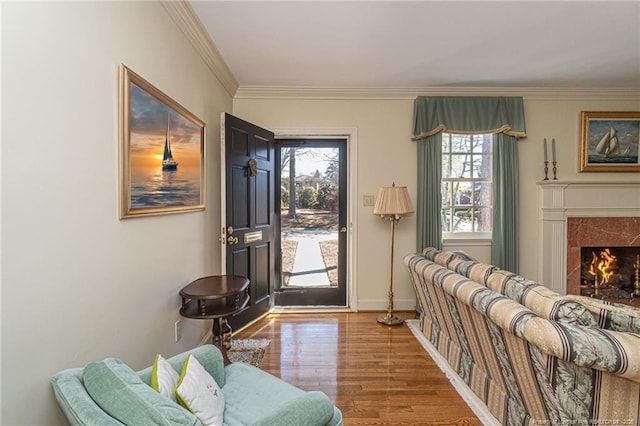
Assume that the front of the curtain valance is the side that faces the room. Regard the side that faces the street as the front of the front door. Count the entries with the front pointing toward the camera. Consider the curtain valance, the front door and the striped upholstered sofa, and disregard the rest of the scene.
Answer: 1

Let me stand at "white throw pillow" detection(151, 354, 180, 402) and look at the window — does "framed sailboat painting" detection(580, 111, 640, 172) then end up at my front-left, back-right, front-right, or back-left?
front-right

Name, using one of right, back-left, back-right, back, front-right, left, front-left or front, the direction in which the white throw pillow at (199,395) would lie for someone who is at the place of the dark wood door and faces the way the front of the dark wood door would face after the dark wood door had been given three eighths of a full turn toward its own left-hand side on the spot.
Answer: back

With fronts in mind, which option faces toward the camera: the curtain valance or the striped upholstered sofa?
the curtain valance

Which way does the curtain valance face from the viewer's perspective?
toward the camera

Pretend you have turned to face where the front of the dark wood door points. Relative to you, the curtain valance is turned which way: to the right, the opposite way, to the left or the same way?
to the right

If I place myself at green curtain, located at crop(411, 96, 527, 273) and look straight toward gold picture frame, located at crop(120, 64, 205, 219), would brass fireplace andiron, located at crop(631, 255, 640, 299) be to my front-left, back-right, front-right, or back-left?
back-left

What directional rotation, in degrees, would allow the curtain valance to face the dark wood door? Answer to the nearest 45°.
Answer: approximately 45° to its right

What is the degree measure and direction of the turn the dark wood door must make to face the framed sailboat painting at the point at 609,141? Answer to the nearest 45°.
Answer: approximately 45° to its left

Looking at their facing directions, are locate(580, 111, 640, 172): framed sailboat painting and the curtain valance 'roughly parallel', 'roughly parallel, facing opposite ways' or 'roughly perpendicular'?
roughly parallel

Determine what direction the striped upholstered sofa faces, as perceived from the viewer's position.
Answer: facing away from the viewer and to the right of the viewer

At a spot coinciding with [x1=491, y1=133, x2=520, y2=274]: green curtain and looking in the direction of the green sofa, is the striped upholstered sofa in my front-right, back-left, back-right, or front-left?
front-left

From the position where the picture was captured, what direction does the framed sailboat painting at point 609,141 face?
facing the viewer
